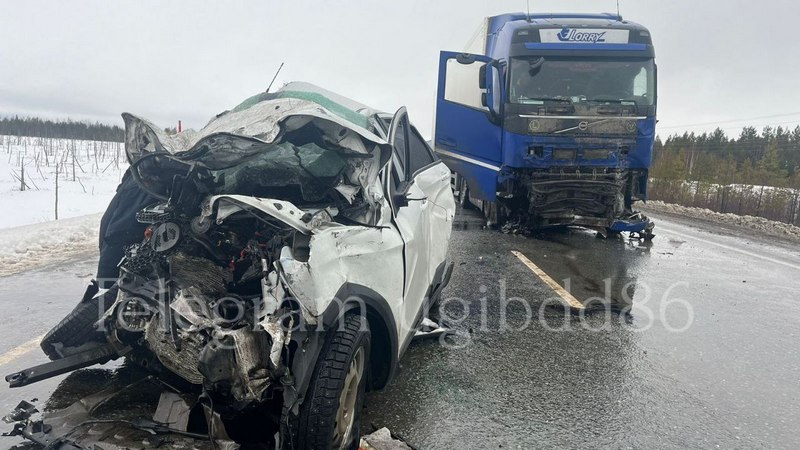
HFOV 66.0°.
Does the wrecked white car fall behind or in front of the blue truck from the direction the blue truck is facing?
in front

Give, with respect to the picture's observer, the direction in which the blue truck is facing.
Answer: facing the viewer

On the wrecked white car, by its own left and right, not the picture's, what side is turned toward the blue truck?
back

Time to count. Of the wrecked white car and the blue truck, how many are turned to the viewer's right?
0

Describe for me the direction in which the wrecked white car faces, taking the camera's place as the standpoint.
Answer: facing the viewer and to the left of the viewer

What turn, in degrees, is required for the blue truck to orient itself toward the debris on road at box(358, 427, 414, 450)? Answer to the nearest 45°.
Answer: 0° — it already faces it
